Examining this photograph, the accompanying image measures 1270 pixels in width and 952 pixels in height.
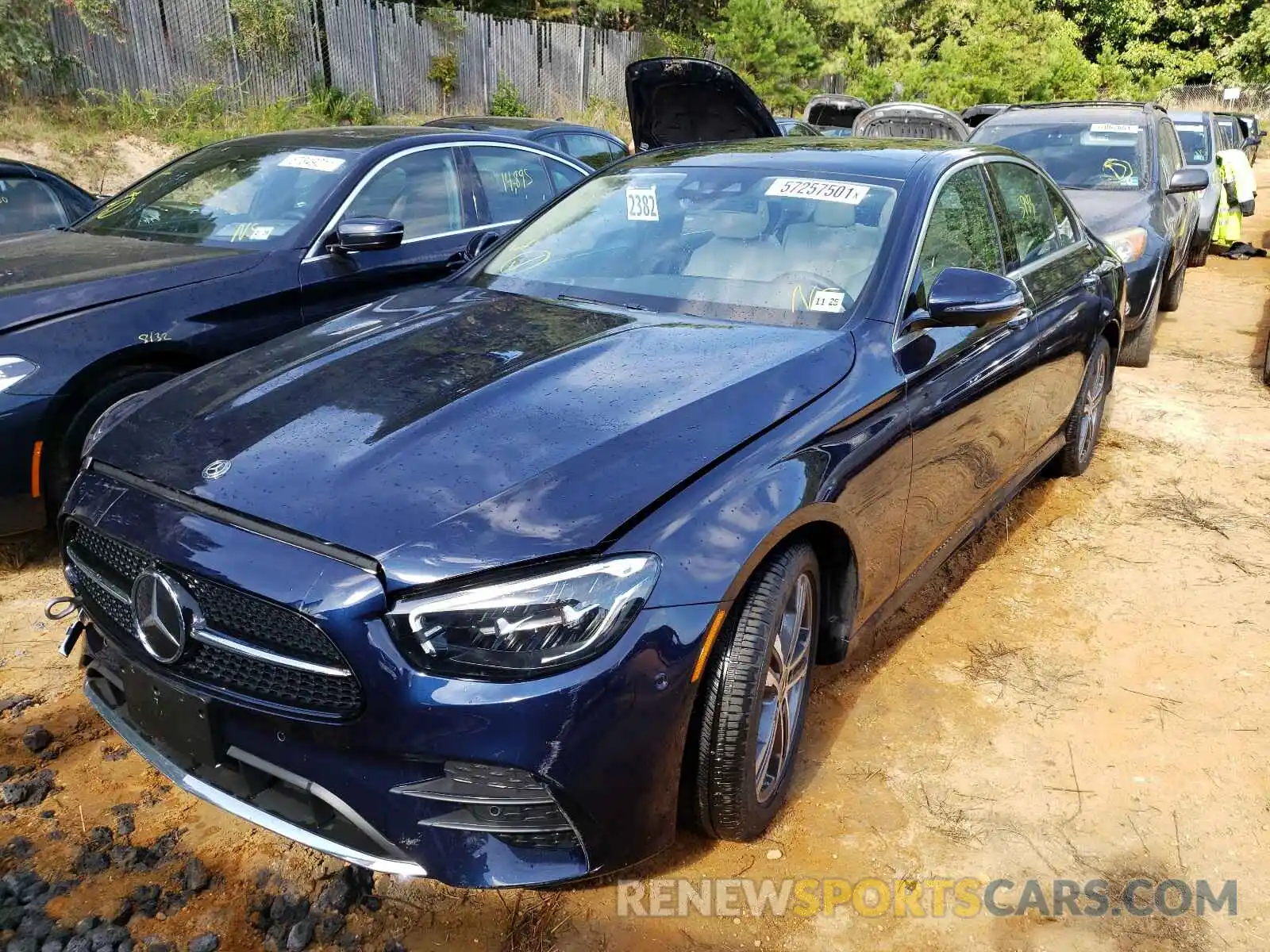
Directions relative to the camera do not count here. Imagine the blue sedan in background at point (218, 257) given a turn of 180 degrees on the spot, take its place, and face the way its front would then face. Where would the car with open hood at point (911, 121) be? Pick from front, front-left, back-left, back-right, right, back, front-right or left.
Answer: front

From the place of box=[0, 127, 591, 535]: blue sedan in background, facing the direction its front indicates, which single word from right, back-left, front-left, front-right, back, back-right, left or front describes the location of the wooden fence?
back-right

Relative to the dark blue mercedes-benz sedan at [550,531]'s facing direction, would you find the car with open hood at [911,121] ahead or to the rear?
to the rear

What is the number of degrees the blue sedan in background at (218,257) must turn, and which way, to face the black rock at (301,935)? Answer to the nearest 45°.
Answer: approximately 45° to its left

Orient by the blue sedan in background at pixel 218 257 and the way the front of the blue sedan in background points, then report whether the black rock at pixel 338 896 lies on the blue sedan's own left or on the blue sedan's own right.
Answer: on the blue sedan's own left

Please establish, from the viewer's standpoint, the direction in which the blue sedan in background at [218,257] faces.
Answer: facing the viewer and to the left of the viewer

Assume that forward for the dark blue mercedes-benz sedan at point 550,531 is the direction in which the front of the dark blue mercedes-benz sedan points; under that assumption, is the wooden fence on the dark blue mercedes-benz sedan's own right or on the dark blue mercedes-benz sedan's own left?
on the dark blue mercedes-benz sedan's own right

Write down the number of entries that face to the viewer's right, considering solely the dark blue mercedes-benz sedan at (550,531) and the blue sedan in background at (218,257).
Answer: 0
